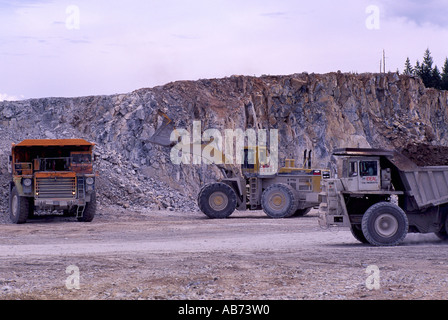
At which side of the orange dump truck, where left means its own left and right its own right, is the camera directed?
front
